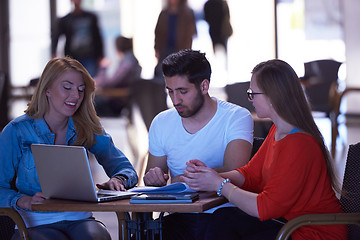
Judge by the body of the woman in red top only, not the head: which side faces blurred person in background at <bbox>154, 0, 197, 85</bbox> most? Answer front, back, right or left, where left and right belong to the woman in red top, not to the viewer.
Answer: right

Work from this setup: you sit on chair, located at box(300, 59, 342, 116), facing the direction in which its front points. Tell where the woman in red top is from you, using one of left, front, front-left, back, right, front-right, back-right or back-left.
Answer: front-left

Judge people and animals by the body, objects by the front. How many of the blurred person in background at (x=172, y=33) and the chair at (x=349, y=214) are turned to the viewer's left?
1

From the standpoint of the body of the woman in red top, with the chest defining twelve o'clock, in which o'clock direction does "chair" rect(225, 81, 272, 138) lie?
The chair is roughly at 3 o'clock from the woman in red top.

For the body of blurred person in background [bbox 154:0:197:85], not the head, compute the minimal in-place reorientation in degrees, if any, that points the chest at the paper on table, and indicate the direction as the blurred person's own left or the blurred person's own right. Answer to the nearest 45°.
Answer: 0° — they already face it

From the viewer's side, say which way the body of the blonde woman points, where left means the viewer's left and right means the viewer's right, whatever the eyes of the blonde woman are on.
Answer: facing the viewer and to the right of the viewer

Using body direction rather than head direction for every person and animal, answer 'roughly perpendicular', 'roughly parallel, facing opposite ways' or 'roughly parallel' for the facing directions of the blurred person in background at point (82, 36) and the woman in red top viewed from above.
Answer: roughly perpendicular

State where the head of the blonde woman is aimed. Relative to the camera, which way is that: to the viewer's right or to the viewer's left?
to the viewer's right

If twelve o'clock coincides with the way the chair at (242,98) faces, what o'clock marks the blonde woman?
The blonde woman is roughly at 2 o'clock from the chair.

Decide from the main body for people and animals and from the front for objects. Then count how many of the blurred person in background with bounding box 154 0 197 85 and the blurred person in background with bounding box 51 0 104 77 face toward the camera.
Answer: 2

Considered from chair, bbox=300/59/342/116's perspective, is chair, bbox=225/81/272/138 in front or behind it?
in front

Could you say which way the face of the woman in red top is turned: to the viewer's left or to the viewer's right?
to the viewer's left

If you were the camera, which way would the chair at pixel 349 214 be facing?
facing to the left of the viewer

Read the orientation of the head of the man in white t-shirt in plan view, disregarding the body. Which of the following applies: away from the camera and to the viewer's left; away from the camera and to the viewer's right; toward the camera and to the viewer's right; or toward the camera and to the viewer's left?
toward the camera and to the viewer's left

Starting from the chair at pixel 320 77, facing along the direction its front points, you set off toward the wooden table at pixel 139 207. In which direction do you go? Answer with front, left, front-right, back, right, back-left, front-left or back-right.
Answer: front-left

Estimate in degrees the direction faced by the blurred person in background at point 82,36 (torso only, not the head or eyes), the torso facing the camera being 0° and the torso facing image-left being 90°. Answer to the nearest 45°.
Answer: approximately 0°

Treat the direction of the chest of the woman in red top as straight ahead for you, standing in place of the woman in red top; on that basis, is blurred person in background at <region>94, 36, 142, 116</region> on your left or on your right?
on your right

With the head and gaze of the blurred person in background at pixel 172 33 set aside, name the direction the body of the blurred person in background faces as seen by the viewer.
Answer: toward the camera
